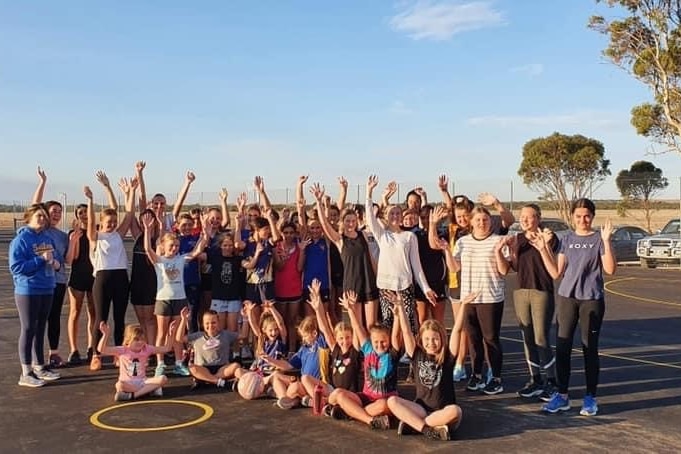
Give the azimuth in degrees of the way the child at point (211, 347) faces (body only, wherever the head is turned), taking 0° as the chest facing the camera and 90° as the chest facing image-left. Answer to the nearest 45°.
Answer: approximately 0°

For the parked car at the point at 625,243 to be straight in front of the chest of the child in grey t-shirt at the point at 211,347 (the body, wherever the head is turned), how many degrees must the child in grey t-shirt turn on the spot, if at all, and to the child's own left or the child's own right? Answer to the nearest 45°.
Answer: approximately 135° to the child's own left

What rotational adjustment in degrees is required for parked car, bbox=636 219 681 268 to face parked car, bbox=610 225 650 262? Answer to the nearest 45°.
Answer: approximately 90° to its right

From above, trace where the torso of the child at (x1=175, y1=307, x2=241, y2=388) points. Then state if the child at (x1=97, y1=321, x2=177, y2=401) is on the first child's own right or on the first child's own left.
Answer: on the first child's own right

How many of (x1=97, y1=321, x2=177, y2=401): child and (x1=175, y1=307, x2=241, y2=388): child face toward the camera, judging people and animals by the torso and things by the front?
2

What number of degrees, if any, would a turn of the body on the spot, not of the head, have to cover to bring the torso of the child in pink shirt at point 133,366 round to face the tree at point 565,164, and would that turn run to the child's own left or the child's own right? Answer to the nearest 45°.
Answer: approximately 135° to the child's own left

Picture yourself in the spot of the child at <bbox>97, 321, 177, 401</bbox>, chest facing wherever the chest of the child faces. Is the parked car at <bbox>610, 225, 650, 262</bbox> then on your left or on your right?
on your left

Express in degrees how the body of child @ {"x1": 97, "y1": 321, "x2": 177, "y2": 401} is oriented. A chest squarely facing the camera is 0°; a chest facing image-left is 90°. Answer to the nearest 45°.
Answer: approximately 0°
